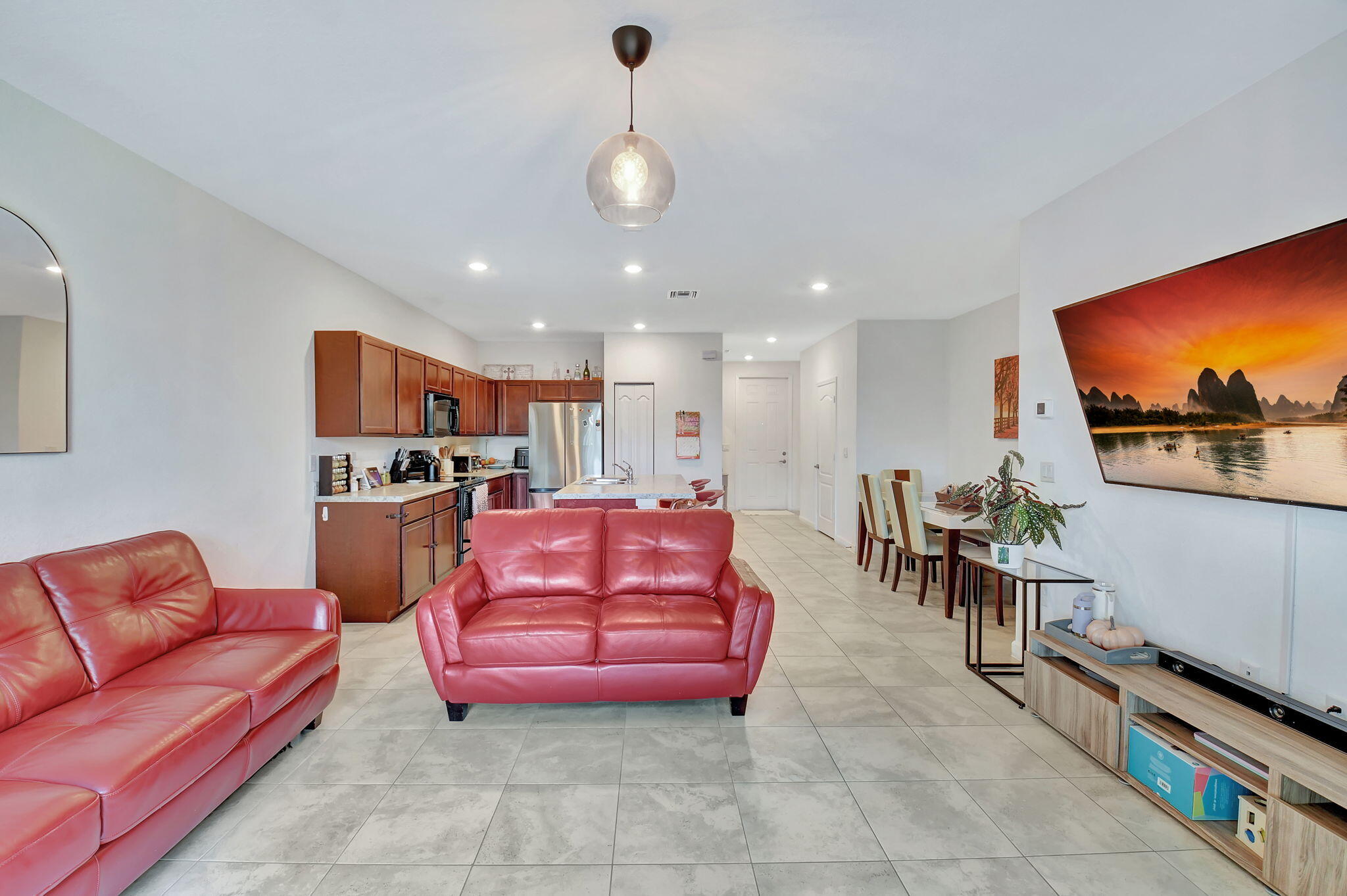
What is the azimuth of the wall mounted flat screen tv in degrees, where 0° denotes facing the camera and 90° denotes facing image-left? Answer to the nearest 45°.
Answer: approximately 45°

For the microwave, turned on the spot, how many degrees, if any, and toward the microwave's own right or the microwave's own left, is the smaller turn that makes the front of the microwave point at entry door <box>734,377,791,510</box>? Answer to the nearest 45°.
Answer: approximately 90° to the microwave's own left

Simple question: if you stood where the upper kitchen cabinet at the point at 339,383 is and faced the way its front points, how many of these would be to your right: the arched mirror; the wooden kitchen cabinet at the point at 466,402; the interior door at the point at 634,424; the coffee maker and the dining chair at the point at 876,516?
1

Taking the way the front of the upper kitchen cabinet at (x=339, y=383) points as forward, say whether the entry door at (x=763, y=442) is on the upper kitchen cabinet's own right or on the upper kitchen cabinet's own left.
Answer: on the upper kitchen cabinet's own left

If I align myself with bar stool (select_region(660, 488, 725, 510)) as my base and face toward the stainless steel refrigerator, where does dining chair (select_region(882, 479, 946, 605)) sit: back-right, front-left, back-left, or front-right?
back-right

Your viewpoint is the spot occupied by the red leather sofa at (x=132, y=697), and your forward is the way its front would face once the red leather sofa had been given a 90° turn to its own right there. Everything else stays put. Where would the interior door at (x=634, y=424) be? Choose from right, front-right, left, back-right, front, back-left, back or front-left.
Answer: back

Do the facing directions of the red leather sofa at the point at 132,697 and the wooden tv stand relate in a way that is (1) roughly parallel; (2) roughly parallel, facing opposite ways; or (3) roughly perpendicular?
roughly parallel, facing opposite ways

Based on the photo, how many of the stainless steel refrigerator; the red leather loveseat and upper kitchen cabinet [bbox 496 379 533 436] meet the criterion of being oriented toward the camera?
3

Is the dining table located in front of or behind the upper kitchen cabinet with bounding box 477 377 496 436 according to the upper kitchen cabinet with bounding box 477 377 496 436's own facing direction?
in front

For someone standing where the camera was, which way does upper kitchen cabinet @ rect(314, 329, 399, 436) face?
facing the viewer and to the right of the viewer

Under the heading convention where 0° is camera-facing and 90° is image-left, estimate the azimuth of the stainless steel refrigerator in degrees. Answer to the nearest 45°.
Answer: approximately 0°

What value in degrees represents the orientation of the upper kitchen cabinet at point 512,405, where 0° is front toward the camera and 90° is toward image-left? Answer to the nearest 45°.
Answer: approximately 0°

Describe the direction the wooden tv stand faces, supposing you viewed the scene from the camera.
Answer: facing the viewer and to the left of the viewer

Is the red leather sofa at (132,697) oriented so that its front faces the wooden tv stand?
yes

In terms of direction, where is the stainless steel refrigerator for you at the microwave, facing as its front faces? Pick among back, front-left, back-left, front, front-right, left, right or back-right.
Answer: left

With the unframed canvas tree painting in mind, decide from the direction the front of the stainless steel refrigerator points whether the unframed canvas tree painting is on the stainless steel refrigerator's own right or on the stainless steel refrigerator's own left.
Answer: on the stainless steel refrigerator's own left

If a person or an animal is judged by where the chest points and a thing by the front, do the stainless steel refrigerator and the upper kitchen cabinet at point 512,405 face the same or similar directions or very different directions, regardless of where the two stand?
same or similar directions

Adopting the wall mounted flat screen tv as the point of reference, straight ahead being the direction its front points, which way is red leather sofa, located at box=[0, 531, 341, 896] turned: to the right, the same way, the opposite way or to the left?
the opposite way

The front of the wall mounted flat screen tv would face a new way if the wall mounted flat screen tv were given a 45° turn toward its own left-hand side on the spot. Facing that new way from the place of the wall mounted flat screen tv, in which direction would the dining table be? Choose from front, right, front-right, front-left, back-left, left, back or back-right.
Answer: back-right

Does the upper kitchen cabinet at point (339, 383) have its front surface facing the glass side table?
yes
